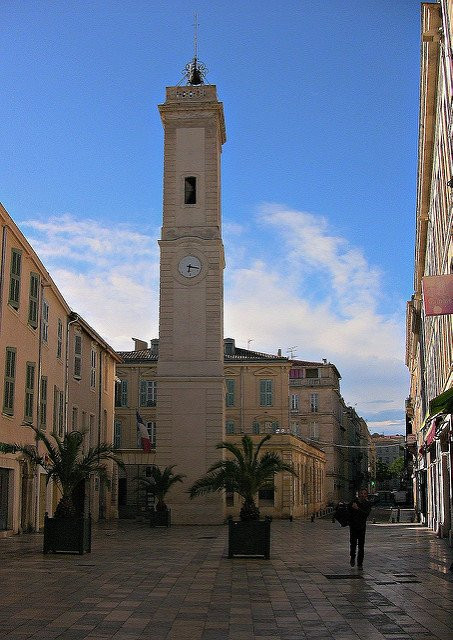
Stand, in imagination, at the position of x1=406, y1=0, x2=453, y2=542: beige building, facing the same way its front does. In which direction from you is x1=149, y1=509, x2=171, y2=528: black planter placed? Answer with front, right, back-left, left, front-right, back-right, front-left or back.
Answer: front-right

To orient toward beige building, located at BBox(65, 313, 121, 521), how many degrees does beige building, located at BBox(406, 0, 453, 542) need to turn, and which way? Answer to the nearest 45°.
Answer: approximately 45° to its right

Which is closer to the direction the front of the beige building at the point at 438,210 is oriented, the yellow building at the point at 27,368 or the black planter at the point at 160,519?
the yellow building

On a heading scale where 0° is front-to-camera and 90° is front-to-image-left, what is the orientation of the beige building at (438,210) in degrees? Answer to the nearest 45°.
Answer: approximately 90°

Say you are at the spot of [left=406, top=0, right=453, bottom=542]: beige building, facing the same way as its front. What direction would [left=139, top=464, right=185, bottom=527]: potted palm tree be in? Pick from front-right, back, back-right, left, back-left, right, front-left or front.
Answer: front-right
